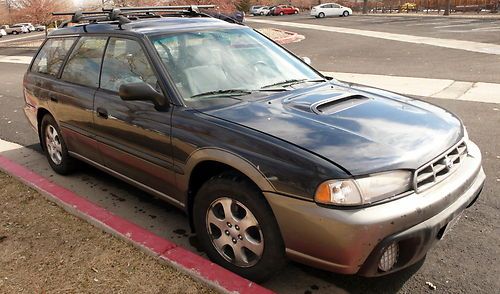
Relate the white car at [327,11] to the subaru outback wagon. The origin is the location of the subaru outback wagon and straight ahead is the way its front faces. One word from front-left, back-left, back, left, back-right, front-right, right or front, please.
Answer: back-left

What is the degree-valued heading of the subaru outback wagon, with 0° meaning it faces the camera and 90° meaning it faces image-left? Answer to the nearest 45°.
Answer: approximately 315°
